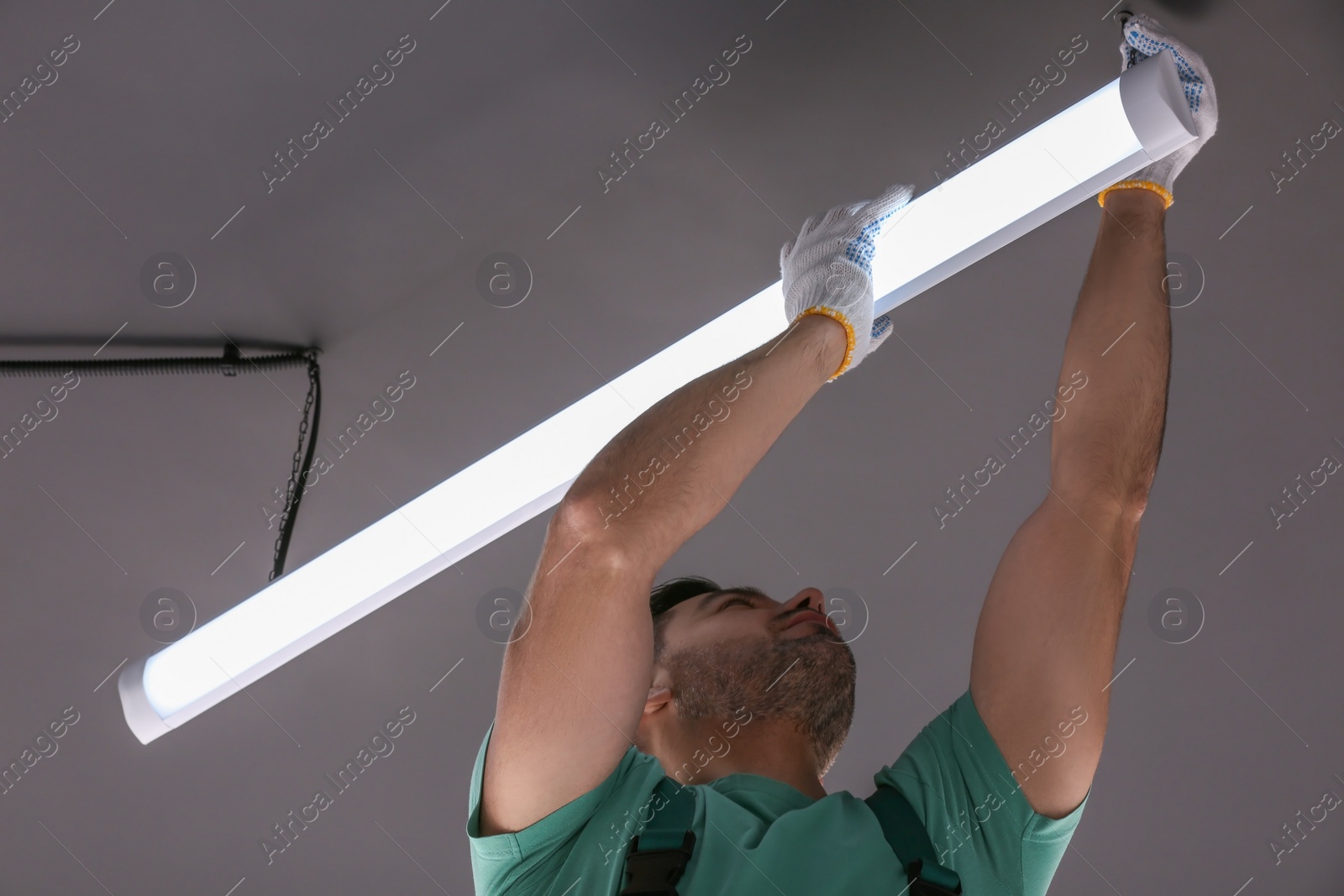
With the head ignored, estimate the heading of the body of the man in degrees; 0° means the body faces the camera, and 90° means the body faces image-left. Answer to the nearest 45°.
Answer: approximately 315°
